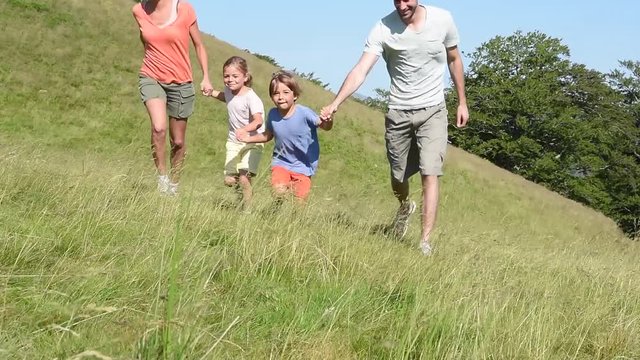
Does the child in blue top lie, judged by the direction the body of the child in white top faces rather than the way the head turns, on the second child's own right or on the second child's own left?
on the second child's own left

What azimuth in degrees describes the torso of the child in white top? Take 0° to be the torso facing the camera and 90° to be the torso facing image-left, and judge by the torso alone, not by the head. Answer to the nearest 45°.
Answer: approximately 45°

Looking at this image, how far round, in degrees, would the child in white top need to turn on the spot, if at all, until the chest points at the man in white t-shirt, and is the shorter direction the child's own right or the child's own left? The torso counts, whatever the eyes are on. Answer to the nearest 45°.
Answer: approximately 90° to the child's own left

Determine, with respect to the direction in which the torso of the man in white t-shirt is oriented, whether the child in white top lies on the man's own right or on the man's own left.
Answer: on the man's own right
